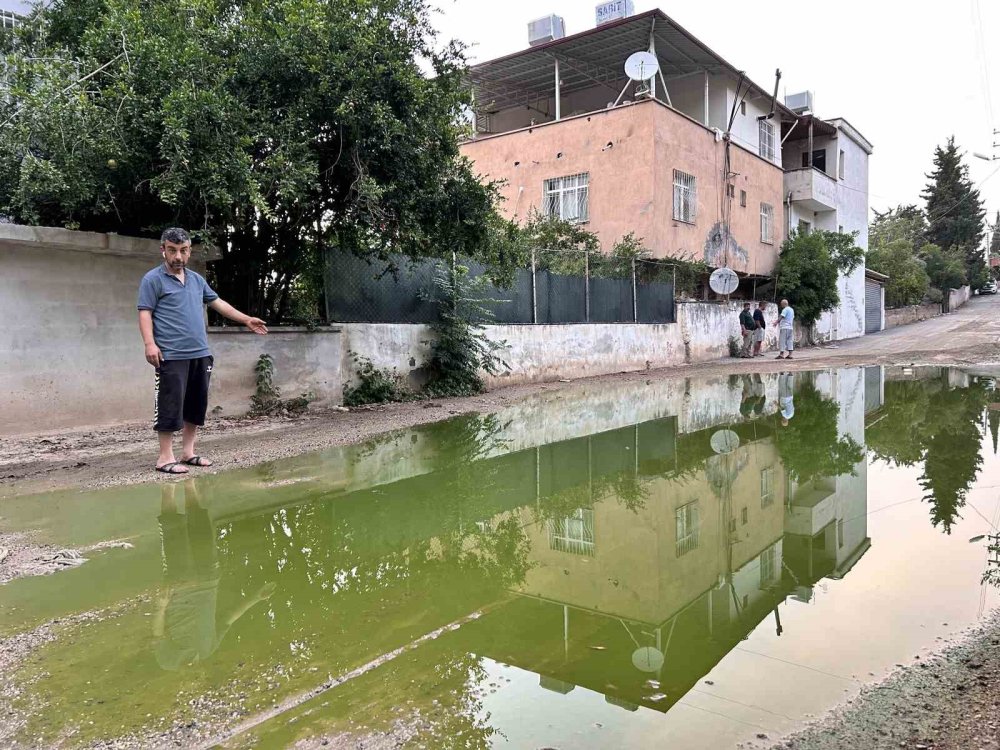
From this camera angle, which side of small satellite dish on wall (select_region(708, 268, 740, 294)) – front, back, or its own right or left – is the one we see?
front

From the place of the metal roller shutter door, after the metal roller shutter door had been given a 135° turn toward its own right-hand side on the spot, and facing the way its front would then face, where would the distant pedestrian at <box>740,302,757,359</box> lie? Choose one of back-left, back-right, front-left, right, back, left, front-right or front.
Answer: left

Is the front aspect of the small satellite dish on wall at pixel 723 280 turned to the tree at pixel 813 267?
no

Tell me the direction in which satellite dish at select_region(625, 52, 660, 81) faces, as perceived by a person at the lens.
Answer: facing the viewer

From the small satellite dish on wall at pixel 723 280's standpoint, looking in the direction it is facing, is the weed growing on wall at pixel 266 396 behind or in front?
in front

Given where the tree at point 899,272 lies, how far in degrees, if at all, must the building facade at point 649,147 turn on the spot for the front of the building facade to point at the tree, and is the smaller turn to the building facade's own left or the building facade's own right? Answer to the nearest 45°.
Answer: approximately 90° to the building facade's own left

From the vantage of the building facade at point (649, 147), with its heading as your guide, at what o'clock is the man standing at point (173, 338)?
The man standing is roughly at 2 o'clock from the building facade.

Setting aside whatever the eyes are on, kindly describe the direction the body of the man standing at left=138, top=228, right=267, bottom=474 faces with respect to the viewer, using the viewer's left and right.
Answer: facing the viewer and to the right of the viewer

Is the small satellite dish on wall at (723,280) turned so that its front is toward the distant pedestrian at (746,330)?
no

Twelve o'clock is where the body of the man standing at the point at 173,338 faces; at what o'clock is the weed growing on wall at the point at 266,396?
The weed growing on wall is roughly at 8 o'clock from the man standing.

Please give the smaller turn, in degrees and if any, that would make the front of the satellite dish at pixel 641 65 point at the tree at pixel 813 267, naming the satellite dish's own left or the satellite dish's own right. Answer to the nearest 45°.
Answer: approximately 135° to the satellite dish's own left

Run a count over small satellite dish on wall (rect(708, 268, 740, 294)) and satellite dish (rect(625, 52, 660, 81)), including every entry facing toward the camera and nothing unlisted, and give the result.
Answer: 2
